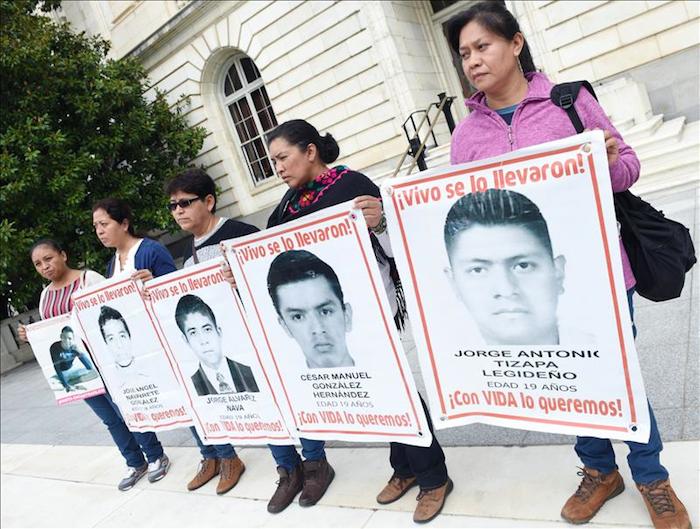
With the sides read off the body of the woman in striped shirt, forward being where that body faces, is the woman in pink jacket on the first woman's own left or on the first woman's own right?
on the first woman's own left

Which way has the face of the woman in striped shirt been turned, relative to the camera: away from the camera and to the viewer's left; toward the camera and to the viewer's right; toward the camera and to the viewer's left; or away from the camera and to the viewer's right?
toward the camera and to the viewer's left

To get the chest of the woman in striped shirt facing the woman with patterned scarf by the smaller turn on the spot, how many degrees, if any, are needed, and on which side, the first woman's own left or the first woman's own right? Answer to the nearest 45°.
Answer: approximately 90° to the first woman's own left

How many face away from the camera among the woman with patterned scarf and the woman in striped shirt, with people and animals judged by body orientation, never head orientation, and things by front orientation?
0

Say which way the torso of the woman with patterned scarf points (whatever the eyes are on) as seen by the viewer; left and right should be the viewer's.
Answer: facing the viewer and to the left of the viewer

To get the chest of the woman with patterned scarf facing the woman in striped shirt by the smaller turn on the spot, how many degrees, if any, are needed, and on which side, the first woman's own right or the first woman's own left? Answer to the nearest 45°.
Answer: approximately 90° to the first woman's own right

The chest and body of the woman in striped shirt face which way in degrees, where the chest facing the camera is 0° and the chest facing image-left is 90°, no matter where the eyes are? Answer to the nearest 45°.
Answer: approximately 45°

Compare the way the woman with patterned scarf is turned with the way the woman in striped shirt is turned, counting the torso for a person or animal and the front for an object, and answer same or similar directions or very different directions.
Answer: same or similar directions

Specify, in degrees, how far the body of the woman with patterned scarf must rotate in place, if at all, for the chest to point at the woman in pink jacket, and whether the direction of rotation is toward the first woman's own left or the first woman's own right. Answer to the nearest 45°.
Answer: approximately 90° to the first woman's own left
